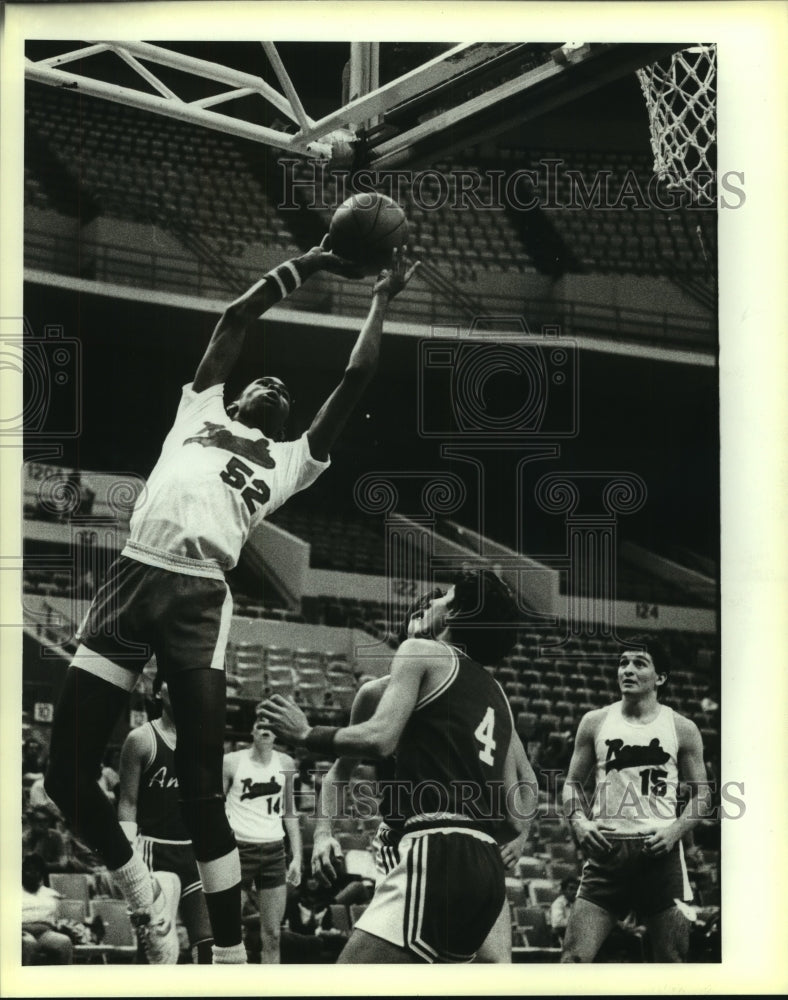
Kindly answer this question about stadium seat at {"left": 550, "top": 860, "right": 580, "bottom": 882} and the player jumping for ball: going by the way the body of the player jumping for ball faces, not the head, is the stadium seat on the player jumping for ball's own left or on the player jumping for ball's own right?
on the player jumping for ball's own left

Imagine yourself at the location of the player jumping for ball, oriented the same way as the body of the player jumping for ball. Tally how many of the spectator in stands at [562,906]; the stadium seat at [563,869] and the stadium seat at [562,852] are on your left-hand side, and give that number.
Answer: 3

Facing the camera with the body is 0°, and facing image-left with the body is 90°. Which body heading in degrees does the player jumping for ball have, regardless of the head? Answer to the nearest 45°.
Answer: approximately 0°

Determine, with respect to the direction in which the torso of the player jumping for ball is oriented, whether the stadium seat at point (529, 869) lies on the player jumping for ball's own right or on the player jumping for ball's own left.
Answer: on the player jumping for ball's own left
